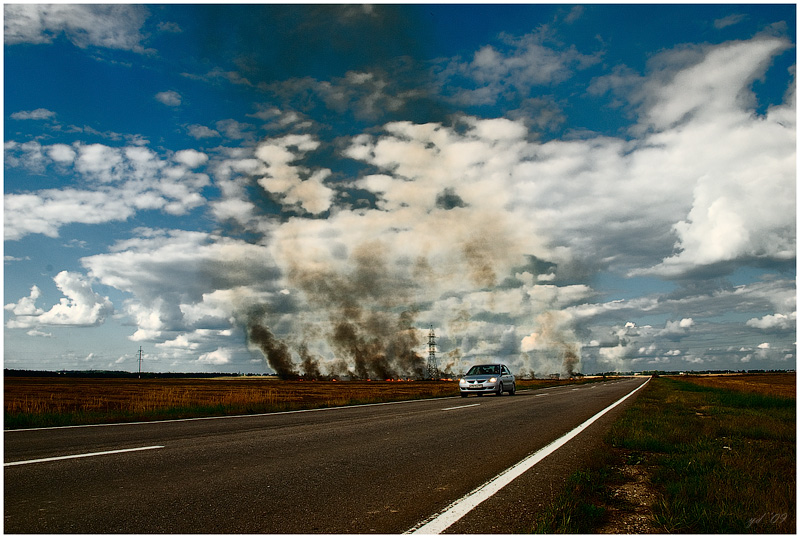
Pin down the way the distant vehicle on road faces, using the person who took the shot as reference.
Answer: facing the viewer and to the left of the viewer
